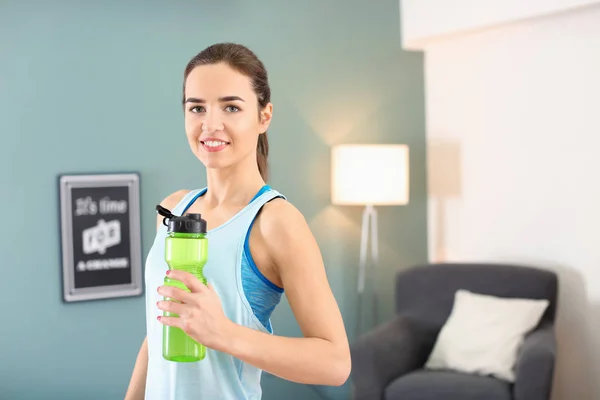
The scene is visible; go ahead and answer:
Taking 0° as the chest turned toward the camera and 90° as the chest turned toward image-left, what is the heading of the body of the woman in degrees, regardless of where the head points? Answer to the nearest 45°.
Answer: approximately 45°

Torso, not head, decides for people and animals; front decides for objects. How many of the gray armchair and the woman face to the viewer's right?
0

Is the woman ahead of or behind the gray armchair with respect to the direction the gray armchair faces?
ahead

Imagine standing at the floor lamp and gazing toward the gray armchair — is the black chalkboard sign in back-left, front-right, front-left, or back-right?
back-right

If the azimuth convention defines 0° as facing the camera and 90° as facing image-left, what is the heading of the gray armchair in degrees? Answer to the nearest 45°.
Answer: approximately 45°

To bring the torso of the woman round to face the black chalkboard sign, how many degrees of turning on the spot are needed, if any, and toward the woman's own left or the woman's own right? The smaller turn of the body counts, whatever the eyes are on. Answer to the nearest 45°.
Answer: approximately 135° to the woman's own right

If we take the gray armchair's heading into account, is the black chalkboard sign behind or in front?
in front
